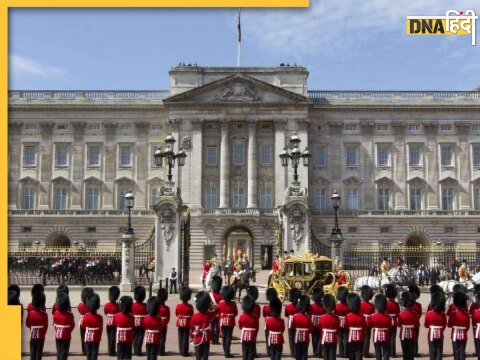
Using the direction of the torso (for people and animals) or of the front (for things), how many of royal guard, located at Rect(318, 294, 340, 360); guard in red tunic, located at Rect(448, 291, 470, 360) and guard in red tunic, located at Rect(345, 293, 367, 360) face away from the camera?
3

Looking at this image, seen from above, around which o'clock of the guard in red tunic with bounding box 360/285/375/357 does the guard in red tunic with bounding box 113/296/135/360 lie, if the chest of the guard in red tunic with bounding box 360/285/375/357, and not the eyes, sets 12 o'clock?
the guard in red tunic with bounding box 113/296/135/360 is roughly at 8 o'clock from the guard in red tunic with bounding box 360/285/375/357.

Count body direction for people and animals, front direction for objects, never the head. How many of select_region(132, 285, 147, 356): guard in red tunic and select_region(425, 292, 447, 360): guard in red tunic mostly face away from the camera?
2

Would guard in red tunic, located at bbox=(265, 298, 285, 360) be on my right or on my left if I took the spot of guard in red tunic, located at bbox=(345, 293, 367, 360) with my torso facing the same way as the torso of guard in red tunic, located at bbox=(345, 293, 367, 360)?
on my left

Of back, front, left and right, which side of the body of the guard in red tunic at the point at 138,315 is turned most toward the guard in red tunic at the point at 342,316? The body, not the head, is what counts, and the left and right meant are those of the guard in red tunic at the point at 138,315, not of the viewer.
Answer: right

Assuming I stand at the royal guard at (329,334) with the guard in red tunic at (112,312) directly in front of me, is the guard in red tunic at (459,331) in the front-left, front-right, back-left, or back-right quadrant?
back-right

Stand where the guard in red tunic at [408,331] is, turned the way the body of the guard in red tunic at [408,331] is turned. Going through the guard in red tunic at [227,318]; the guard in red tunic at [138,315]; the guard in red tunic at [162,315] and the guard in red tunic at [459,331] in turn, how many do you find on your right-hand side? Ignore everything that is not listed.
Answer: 1

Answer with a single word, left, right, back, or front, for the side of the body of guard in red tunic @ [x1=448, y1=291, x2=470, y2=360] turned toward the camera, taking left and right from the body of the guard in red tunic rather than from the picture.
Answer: back

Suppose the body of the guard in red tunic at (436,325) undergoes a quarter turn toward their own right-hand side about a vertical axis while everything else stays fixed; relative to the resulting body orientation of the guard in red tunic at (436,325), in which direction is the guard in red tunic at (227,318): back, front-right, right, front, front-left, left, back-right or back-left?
back

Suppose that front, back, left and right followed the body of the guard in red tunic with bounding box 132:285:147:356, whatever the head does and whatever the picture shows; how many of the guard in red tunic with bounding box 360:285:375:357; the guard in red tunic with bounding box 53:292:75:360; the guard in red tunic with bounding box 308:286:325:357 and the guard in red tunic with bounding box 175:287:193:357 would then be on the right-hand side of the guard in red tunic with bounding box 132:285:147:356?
3

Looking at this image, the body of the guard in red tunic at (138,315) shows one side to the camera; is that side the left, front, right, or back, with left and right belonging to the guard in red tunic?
back

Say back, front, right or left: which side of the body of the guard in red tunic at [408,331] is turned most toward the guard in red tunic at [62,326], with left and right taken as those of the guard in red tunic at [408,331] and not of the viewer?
left

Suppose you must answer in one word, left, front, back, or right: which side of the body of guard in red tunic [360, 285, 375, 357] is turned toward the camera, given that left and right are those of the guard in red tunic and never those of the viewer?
back

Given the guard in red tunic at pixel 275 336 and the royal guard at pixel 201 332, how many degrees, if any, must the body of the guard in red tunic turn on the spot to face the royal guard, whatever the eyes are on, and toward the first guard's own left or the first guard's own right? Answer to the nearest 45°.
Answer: approximately 90° to the first guard's own left

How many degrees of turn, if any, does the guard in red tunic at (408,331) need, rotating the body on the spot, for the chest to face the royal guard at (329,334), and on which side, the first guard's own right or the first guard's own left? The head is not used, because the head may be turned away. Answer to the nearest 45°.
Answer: approximately 135° to the first guard's own left

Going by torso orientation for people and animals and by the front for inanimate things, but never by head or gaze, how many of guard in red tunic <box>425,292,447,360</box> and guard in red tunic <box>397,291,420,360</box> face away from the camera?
2

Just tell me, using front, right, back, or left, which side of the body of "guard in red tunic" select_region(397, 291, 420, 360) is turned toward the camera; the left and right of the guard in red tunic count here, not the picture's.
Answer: back

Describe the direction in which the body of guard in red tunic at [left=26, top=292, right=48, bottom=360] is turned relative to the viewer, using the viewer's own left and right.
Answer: facing away from the viewer

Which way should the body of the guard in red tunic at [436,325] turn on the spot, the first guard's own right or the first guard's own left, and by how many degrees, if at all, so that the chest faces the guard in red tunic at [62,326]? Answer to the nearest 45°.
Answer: approximately 90° to the first guard's own left

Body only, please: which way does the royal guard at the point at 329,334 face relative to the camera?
away from the camera
